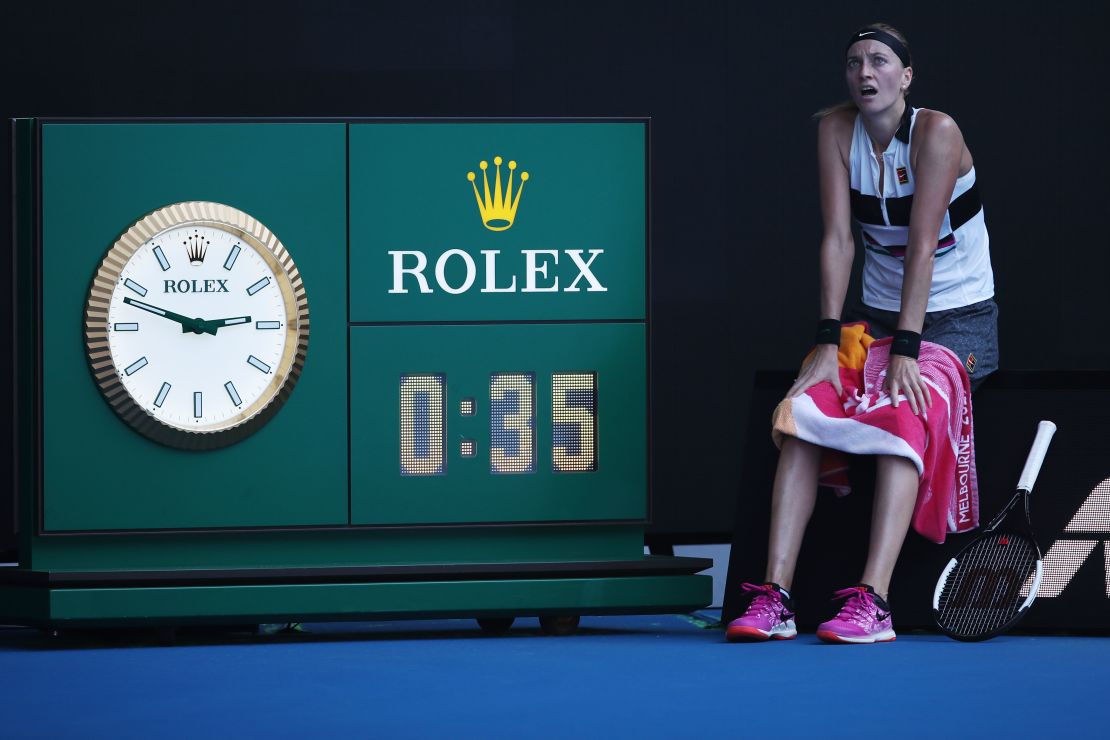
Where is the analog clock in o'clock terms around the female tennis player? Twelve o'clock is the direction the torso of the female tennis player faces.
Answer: The analog clock is roughly at 1 o'clock from the female tennis player.

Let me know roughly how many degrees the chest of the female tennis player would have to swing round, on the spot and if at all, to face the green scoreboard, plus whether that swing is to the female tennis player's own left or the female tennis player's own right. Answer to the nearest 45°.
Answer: approximately 45° to the female tennis player's own right

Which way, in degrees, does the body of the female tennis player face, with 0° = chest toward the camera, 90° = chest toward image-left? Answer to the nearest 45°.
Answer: approximately 45°
